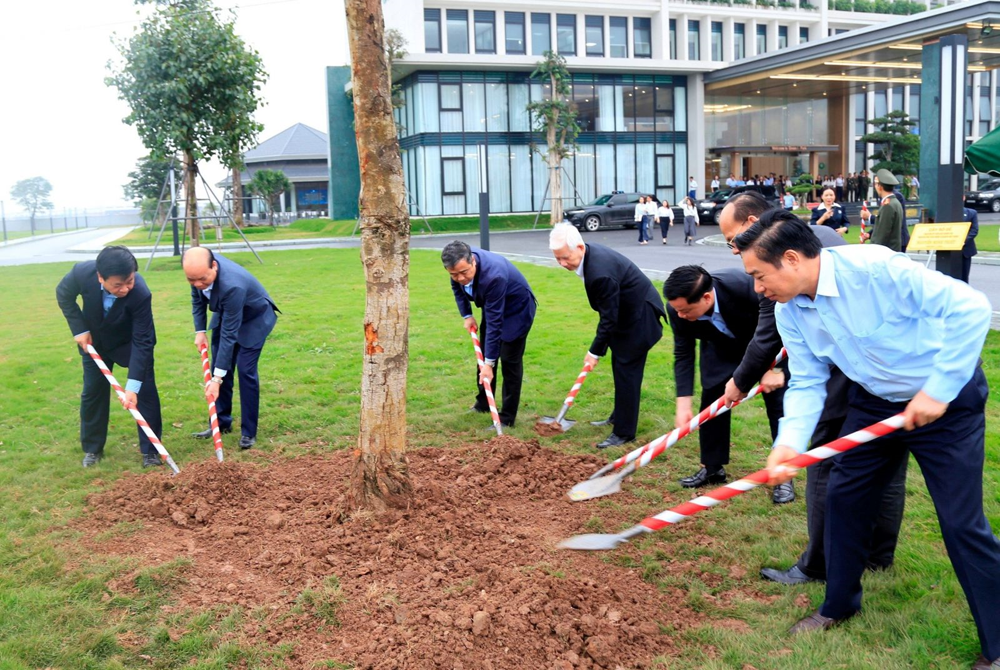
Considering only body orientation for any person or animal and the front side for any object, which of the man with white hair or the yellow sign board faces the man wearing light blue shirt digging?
the yellow sign board

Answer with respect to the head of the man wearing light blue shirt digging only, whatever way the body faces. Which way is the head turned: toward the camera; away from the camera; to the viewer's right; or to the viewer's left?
to the viewer's left

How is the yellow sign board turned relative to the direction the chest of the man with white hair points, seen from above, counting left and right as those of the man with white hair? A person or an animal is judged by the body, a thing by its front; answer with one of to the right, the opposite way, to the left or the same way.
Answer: to the left

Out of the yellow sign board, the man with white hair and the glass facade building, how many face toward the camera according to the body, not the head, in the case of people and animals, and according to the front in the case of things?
2

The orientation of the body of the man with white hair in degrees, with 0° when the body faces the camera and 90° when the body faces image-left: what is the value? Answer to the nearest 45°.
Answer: approximately 90°

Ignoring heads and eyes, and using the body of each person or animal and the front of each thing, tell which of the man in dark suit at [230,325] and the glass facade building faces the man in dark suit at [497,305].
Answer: the glass facade building

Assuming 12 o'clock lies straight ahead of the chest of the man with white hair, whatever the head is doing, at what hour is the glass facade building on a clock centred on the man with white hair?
The glass facade building is roughly at 3 o'clock from the man with white hair.

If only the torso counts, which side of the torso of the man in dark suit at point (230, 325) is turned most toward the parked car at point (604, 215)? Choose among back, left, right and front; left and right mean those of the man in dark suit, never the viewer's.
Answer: back

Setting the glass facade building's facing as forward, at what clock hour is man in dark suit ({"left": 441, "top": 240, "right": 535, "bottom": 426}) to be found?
The man in dark suit is roughly at 12 o'clock from the glass facade building.

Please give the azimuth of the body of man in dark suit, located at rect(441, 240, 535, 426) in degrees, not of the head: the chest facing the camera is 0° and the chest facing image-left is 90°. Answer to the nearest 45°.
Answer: approximately 45°
